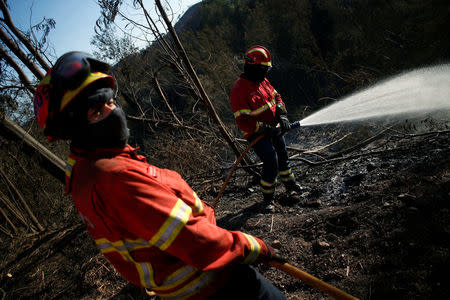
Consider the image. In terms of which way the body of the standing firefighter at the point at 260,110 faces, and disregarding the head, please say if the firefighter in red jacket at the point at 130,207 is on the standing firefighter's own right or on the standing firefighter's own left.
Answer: on the standing firefighter's own right

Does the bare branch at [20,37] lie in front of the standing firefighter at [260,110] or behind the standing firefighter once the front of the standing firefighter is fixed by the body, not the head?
behind

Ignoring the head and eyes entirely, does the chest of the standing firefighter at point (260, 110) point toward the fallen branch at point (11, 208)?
no

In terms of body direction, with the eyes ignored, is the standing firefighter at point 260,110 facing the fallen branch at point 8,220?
no

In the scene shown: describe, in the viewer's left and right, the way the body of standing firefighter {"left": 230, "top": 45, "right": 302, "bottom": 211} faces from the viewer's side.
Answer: facing the viewer and to the right of the viewer

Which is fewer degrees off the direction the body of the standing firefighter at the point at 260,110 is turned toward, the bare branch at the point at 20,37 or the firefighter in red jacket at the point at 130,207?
the firefighter in red jacket

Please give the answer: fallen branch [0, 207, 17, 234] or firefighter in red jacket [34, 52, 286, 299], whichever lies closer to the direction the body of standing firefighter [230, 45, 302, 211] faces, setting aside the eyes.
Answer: the firefighter in red jacket

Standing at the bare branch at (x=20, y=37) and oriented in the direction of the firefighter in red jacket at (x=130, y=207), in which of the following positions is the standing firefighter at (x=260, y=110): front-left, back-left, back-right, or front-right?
front-left

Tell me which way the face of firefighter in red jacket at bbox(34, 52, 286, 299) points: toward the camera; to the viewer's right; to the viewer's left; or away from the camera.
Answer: to the viewer's right
